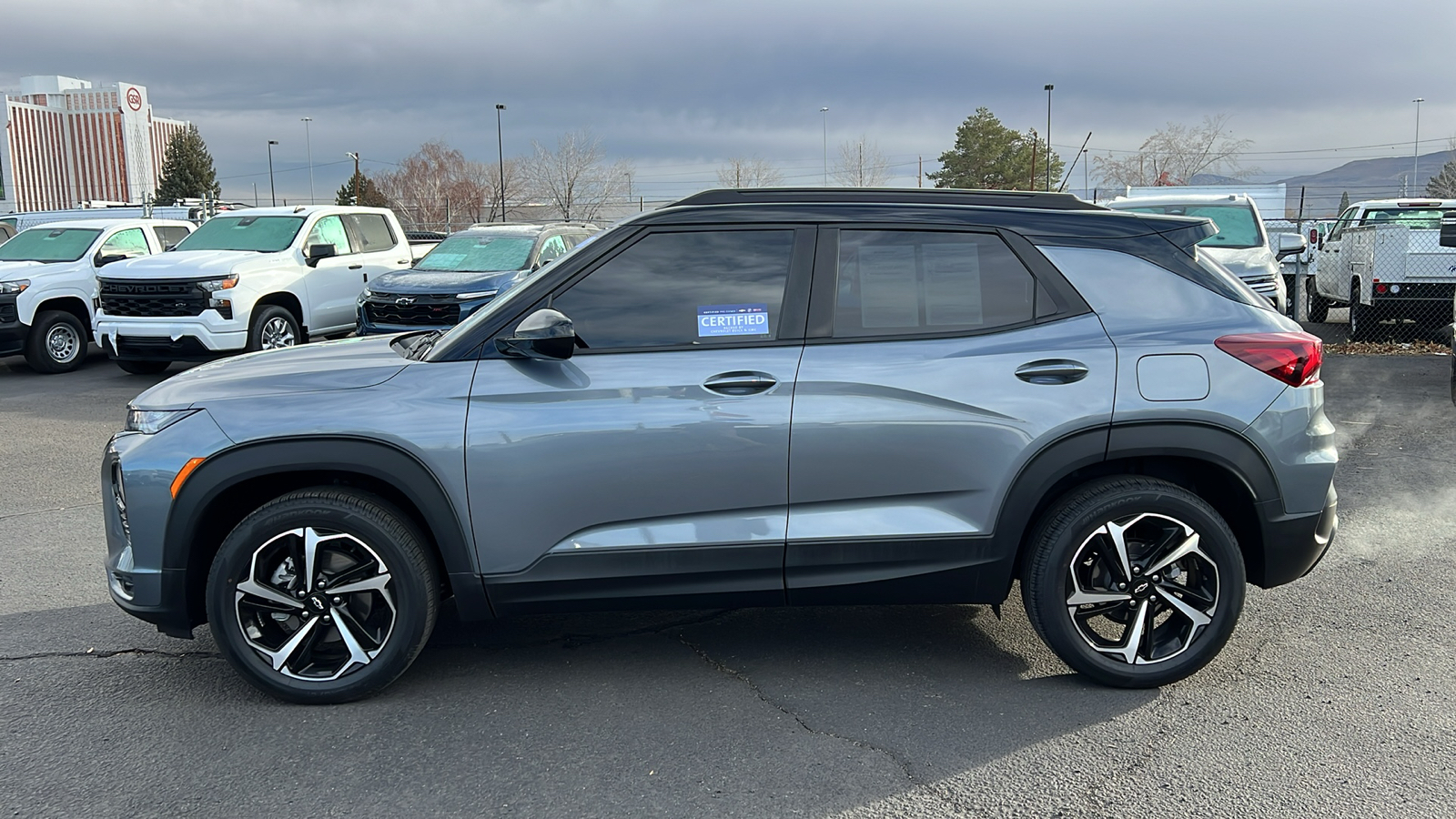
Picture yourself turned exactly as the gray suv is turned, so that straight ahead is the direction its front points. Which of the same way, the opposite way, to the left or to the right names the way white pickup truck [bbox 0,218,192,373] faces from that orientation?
to the left

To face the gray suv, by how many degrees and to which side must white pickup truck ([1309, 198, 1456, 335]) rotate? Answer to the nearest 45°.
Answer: approximately 135° to its left

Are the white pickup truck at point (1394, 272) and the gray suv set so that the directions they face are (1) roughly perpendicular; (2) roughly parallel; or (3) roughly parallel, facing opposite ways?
roughly perpendicular

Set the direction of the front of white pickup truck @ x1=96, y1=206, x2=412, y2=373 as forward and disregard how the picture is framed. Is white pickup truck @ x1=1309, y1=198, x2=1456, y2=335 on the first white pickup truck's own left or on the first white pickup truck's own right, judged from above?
on the first white pickup truck's own left

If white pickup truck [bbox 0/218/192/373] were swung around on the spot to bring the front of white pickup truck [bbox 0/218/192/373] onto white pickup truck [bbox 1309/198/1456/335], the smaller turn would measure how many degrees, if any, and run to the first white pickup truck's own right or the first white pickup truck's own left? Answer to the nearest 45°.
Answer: approximately 90° to the first white pickup truck's own left

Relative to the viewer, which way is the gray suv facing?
to the viewer's left

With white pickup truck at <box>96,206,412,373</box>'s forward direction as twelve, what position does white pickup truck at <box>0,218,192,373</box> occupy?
white pickup truck at <box>0,218,192,373</box> is roughly at 3 o'clock from white pickup truck at <box>96,206,412,373</box>.

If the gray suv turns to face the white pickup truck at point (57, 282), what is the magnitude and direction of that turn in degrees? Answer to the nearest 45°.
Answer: approximately 45° to its right

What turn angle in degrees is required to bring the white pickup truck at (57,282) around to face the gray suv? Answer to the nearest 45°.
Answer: approximately 45° to its left

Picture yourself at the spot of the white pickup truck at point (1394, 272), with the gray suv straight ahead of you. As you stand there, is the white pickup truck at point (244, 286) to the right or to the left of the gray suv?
right

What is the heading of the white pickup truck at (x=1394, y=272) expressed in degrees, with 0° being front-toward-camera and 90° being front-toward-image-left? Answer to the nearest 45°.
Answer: approximately 135°
